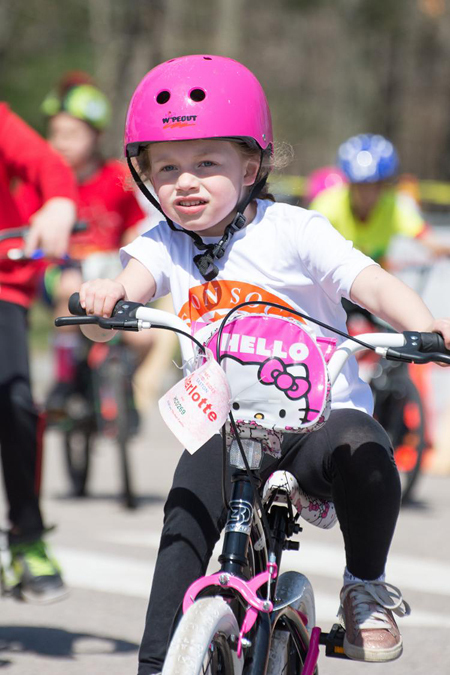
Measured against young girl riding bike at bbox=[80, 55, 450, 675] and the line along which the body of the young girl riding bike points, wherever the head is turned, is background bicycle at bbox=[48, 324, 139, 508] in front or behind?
behind

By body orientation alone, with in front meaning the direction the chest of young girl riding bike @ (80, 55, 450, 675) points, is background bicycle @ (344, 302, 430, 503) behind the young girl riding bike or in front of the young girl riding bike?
behind

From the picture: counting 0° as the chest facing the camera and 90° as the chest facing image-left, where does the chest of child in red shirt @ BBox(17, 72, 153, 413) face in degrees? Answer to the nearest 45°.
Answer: approximately 45°

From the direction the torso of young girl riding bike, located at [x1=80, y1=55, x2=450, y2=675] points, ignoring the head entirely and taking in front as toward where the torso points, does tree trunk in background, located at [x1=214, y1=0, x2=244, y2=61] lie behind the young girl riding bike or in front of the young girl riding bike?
behind

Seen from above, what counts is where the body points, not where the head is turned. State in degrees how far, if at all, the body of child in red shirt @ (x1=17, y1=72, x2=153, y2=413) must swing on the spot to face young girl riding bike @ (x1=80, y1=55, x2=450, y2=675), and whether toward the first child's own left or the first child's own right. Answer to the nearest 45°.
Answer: approximately 45° to the first child's own left

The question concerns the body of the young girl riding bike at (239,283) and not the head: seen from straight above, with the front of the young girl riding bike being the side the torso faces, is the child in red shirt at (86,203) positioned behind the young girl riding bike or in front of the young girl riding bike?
behind

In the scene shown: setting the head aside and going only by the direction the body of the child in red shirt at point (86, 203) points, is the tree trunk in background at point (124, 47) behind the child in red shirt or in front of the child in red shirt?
behind

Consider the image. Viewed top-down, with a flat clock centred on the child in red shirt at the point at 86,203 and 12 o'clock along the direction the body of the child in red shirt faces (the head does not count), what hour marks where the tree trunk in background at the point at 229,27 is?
The tree trunk in background is roughly at 5 o'clock from the child in red shirt.

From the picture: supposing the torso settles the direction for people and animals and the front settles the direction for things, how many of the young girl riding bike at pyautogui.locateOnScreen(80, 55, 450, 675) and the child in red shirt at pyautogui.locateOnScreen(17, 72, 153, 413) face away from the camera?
0

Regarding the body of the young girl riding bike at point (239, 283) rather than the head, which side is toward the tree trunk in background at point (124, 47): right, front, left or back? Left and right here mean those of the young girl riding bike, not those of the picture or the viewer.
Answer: back
